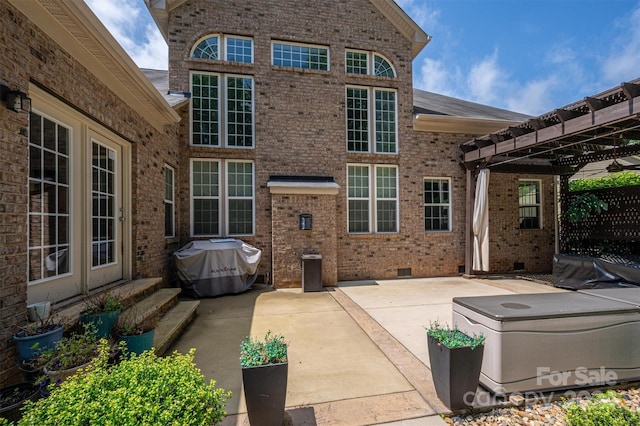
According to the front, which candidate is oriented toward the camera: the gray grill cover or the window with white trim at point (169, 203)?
the gray grill cover

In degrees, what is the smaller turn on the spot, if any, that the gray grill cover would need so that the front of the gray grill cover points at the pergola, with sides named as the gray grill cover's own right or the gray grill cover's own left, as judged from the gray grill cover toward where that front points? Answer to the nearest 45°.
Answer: approximately 90° to the gray grill cover's own left

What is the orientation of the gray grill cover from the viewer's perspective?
toward the camera

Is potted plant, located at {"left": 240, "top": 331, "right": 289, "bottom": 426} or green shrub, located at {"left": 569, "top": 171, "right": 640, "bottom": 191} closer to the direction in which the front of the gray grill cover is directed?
the potted plant

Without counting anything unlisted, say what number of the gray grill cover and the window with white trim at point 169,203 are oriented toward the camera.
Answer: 1

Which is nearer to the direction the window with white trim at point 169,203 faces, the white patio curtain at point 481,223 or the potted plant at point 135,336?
the white patio curtain

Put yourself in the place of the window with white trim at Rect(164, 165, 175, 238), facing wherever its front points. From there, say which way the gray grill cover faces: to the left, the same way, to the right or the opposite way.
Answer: to the right

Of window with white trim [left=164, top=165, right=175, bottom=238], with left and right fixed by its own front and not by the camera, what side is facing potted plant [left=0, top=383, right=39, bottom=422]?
right

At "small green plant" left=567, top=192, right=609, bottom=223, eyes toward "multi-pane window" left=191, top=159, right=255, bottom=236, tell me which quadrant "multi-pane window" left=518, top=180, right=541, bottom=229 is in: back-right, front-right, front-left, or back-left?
front-right

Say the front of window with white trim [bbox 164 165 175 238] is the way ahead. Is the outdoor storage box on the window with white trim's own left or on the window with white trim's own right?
on the window with white trim's own right

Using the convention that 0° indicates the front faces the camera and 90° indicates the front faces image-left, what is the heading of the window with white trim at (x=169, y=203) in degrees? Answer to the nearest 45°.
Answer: approximately 270°

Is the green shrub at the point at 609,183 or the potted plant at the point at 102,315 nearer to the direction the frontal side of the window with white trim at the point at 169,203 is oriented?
the green shrub

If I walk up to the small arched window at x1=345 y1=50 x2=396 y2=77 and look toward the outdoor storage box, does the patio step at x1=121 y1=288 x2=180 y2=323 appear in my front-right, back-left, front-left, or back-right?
front-right

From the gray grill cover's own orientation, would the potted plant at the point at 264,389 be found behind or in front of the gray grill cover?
in front

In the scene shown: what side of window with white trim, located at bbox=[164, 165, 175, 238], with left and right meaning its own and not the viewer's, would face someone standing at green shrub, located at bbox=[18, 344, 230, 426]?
right

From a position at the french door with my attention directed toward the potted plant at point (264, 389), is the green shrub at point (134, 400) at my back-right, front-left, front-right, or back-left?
front-right
